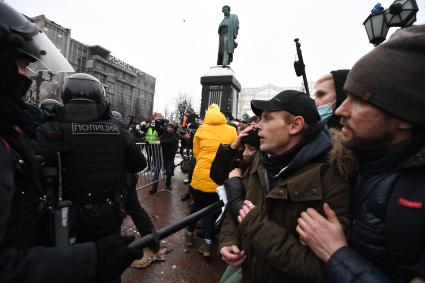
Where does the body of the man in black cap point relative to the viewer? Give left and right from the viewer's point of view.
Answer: facing the viewer and to the left of the viewer

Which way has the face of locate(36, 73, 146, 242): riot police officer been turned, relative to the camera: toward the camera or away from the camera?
away from the camera

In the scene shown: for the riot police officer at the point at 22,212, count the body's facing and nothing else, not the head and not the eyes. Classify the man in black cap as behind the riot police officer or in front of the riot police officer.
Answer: in front

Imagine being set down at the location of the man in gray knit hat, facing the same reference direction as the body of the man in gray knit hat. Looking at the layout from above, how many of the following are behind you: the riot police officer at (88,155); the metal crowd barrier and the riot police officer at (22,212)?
0

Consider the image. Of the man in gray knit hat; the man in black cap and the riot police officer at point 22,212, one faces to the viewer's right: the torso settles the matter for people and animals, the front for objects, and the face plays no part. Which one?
the riot police officer

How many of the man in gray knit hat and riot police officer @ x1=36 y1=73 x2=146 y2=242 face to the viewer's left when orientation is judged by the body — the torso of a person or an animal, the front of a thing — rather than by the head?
1

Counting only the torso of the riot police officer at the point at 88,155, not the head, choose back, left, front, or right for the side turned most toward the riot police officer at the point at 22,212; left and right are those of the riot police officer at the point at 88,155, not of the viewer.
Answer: back

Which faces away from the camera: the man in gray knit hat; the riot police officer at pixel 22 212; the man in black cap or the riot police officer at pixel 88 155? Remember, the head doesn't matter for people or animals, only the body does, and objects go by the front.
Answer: the riot police officer at pixel 88 155

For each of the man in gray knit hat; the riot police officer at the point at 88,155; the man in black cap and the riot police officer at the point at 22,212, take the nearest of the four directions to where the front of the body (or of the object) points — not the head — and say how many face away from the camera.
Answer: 1

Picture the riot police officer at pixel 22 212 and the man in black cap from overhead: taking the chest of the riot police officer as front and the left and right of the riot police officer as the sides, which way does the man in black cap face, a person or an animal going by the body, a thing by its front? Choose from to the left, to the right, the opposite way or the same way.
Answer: the opposite way

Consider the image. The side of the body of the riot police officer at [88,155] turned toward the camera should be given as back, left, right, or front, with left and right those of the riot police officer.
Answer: back

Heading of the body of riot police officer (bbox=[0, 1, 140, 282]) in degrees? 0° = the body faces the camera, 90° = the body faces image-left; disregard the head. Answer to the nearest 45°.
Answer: approximately 270°

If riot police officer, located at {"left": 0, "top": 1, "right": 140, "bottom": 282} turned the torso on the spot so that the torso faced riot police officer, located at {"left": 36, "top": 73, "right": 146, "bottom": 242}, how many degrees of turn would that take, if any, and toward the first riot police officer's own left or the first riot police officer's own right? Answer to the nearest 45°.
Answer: approximately 90° to the first riot police officer's own left

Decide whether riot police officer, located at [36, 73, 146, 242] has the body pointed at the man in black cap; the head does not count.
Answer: no
